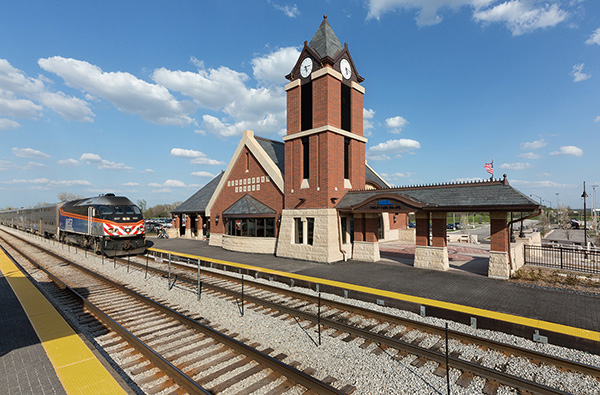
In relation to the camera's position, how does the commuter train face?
facing the viewer and to the right of the viewer

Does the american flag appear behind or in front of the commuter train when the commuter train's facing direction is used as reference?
in front

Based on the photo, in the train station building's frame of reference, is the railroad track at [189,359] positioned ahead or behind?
ahead

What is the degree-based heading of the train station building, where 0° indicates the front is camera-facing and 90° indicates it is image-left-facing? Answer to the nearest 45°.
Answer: approximately 45°

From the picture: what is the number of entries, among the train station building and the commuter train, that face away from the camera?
0

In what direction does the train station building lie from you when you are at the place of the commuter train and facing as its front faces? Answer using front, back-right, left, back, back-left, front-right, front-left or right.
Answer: front
